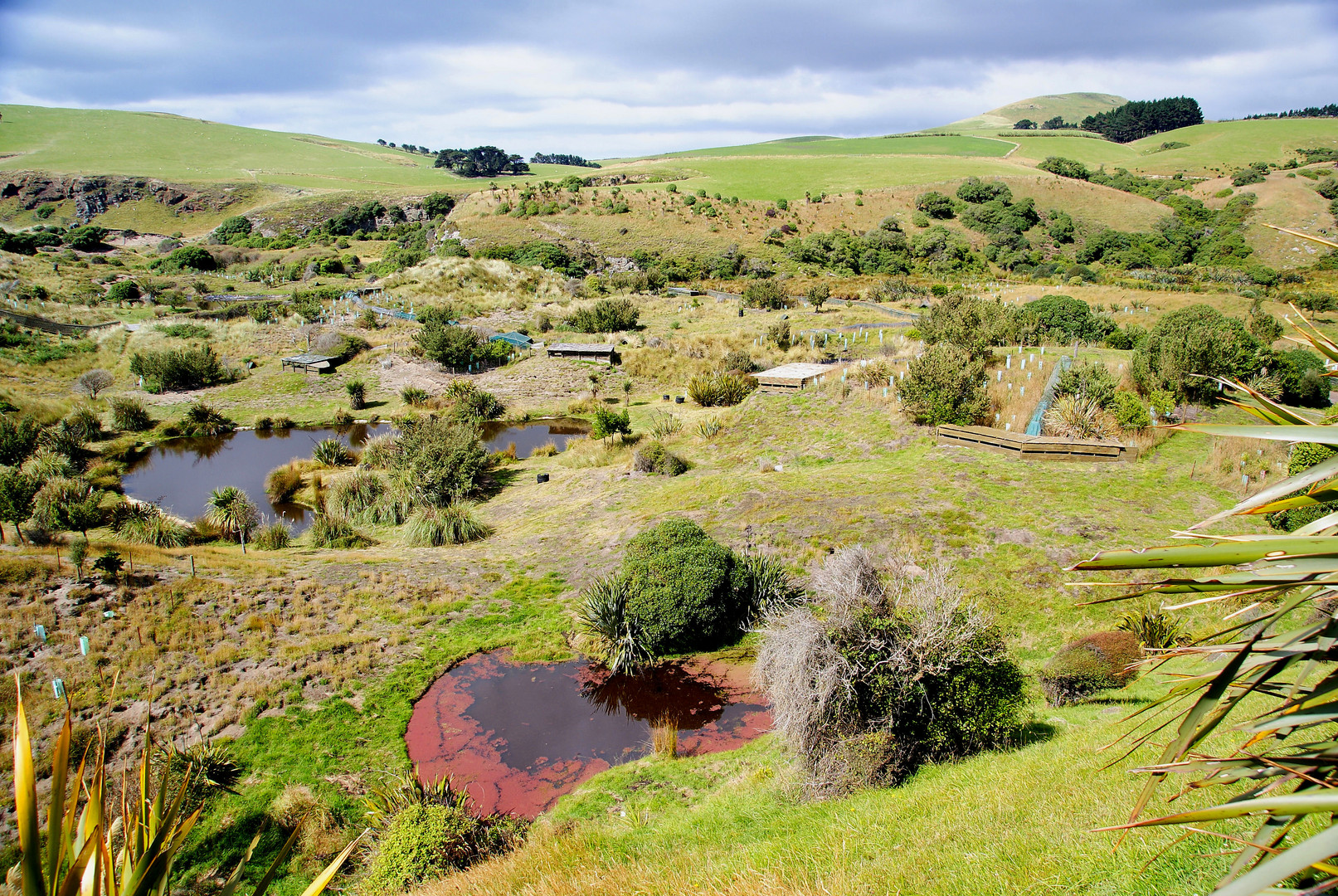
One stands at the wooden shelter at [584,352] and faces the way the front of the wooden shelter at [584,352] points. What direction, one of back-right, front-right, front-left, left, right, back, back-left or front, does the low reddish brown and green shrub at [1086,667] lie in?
front

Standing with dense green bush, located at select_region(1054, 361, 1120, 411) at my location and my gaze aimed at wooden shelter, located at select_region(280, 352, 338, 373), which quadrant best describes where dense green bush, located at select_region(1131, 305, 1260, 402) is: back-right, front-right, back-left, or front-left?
back-right

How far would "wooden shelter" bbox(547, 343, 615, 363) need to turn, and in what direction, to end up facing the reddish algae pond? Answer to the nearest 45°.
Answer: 0° — it already faces it

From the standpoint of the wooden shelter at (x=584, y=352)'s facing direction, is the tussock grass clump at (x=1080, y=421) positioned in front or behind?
in front

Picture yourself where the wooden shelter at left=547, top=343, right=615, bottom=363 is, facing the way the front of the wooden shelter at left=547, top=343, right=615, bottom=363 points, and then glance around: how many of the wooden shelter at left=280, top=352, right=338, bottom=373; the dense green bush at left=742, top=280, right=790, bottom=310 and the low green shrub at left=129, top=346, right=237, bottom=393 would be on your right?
2

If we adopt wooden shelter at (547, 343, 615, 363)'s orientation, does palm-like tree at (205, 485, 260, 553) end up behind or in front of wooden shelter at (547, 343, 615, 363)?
in front

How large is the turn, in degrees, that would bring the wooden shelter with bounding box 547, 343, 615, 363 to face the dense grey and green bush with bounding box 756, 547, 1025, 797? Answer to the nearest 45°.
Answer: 0° — it already faces it

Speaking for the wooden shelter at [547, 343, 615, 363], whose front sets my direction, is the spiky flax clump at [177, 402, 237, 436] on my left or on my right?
on my right

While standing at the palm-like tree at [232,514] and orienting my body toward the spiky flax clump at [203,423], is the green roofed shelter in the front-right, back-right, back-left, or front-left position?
front-right

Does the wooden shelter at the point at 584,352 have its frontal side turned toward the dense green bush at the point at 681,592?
yes

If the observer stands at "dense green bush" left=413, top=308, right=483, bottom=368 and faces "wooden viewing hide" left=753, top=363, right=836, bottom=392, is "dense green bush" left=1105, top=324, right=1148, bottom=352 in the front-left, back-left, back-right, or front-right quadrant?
front-left

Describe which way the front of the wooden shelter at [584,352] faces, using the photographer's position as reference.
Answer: facing the viewer

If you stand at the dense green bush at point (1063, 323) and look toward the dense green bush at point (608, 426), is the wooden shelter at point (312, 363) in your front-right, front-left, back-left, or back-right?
front-right
